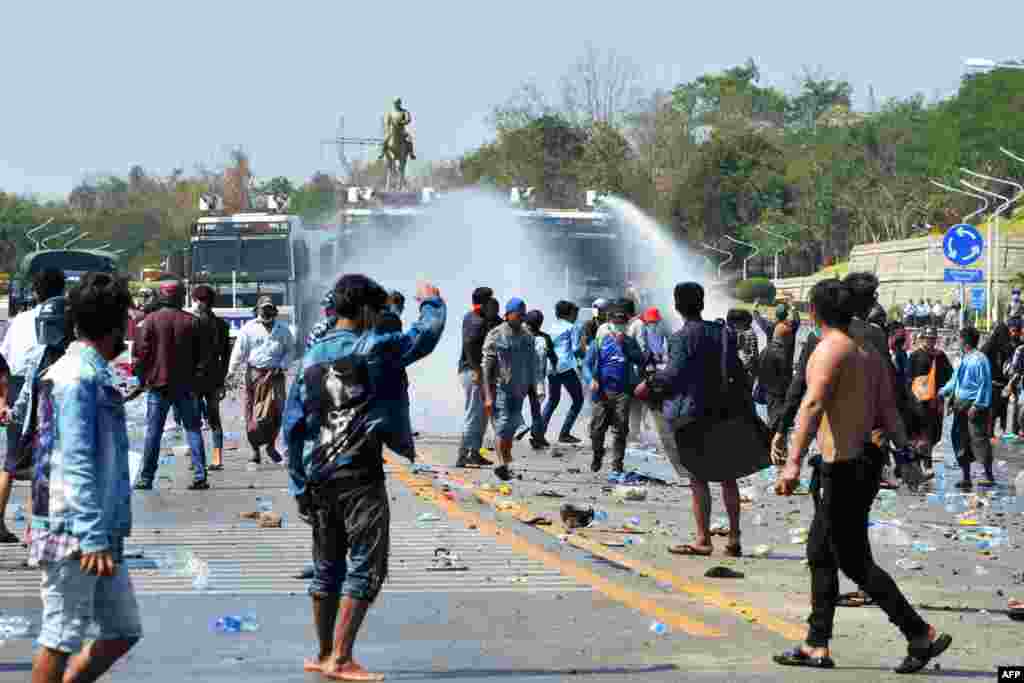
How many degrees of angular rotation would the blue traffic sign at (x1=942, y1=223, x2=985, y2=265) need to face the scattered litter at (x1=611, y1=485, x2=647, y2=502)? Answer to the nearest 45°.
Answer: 0° — it already faces it

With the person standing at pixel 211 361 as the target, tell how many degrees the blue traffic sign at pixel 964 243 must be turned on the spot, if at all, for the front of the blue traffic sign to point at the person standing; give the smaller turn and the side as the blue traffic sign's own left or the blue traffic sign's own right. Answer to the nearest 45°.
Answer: approximately 45° to the blue traffic sign's own right
